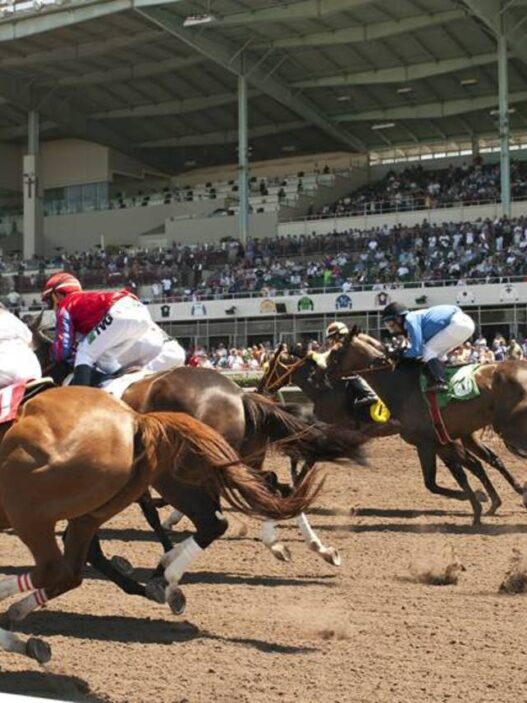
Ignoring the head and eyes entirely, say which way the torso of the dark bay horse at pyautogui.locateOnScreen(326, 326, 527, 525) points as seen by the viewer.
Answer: to the viewer's left

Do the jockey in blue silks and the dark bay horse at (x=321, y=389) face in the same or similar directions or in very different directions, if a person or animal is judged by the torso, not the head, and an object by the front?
same or similar directions

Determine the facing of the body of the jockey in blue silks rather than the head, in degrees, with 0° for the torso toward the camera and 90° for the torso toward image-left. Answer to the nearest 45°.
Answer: approximately 90°

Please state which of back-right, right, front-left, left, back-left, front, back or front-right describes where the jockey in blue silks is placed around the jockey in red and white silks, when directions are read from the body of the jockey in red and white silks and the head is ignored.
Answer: back-right

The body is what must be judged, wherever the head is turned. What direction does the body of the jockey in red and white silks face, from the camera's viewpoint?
to the viewer's left

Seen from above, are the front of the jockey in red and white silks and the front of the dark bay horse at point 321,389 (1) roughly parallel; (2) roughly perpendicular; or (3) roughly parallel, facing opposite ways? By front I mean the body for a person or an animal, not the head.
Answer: roughly parallel
